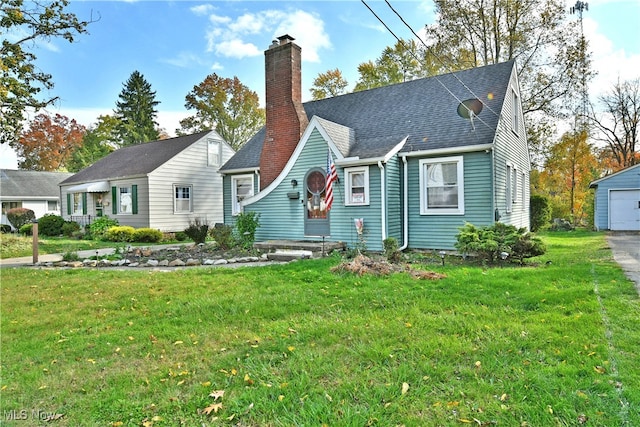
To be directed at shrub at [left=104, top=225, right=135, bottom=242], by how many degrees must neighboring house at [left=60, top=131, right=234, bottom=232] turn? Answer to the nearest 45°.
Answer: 0° — it already faces it

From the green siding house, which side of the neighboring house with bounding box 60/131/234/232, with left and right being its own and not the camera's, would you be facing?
left

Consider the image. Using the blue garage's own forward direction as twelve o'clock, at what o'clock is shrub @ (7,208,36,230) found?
The shrub is roughly at 2 o'clock from the blue garage.

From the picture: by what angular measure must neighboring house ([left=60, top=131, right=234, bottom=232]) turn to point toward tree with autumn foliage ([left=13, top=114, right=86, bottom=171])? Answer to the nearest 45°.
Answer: approximately 135° to its right

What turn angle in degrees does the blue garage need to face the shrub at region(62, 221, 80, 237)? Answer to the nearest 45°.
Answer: approximately 45° to its right

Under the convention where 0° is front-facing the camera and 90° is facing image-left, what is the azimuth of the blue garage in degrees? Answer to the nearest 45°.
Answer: approximately 0°

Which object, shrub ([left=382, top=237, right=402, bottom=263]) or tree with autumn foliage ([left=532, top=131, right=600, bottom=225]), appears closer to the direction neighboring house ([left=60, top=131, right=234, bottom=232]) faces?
the shrub

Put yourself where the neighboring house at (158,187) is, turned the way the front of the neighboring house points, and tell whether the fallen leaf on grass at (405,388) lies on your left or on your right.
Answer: on your left

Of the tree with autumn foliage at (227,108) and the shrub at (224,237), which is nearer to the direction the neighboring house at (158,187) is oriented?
the shrub

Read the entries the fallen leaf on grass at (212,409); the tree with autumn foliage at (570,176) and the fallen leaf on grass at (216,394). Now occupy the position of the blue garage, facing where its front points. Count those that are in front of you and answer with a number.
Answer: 2
